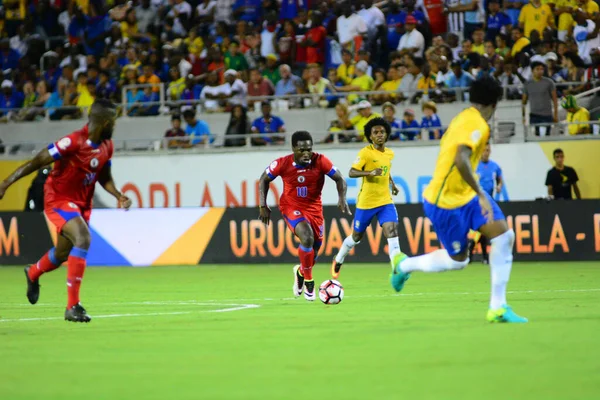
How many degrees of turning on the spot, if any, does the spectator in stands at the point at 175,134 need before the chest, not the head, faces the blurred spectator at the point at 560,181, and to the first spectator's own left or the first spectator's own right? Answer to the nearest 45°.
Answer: approximately 45° to the first spectator's own left

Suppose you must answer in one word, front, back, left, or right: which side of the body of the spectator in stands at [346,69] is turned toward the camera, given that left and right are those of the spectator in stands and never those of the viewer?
front

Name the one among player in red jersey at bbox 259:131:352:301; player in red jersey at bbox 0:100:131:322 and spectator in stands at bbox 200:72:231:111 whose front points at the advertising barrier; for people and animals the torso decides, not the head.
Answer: the spectator in stands

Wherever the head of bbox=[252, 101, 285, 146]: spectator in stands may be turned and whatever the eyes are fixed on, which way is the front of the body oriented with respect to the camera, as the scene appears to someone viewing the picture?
toward the camera

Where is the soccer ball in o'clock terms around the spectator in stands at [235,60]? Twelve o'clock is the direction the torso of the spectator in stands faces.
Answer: The soccer ball is roughly at 12 o'clock from the spectator in stands.

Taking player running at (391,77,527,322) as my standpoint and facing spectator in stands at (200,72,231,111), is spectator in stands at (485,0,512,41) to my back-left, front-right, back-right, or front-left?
front-right

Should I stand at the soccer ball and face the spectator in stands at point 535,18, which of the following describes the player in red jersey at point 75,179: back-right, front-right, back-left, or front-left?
back-left

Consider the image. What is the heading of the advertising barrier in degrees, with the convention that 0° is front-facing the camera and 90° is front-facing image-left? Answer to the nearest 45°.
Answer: approximately 0°

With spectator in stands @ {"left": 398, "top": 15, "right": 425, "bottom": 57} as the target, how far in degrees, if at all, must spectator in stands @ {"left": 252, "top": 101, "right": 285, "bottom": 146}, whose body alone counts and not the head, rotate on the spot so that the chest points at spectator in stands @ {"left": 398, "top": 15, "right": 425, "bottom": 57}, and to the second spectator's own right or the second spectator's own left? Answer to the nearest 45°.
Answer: approximately 90° to the second spectator's own left

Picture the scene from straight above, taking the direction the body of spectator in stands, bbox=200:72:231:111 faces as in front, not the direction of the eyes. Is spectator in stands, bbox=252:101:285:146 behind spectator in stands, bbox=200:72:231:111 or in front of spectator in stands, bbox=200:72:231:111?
in front

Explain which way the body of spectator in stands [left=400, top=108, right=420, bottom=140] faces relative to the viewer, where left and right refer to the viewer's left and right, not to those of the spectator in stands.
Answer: facing the viewer

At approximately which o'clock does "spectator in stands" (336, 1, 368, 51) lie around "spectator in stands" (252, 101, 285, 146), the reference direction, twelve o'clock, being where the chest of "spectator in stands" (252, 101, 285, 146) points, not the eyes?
"spectator in stands" (336, 1, 368, 51) is roughly at 8 o'clock from "spectator in stands" (252, 101, 285, 146).
